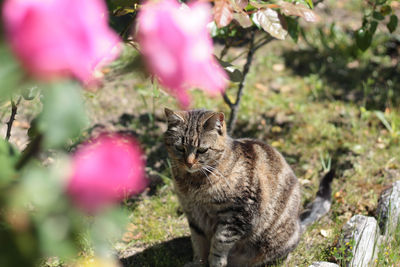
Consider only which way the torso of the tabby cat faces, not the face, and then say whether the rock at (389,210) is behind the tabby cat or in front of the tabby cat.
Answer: behind

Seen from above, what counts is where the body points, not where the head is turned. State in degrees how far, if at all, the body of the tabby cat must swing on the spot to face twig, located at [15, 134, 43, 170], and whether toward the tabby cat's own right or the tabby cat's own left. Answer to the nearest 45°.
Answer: approximately 45° to the tabby cat's own left

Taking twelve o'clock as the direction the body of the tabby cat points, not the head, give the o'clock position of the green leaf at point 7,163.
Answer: The green leaf is roughly at 11 o'clock from the tabby cat.

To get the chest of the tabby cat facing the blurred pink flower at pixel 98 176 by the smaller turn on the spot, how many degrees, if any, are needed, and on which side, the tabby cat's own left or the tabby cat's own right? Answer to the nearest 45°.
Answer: approximately 45° to the tabby cat's own left

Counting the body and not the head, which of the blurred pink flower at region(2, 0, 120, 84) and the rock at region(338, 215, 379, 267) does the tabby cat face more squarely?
the blurred pink flower

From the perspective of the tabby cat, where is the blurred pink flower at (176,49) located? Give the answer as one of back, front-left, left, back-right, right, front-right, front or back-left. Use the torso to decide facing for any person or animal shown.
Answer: front-left

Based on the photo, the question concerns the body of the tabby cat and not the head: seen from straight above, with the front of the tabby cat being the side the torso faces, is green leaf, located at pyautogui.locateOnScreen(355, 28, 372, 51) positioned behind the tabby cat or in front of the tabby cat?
behind

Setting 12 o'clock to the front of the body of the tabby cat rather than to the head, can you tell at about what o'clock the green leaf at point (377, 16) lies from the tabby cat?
The green leaf is roughly at 6 o'clock from the tabby cat.

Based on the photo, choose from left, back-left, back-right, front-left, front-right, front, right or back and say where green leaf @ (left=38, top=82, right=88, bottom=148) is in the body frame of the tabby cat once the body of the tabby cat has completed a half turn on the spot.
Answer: back-right

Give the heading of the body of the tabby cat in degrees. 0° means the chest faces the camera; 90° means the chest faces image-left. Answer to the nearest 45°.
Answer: approximately 45°
